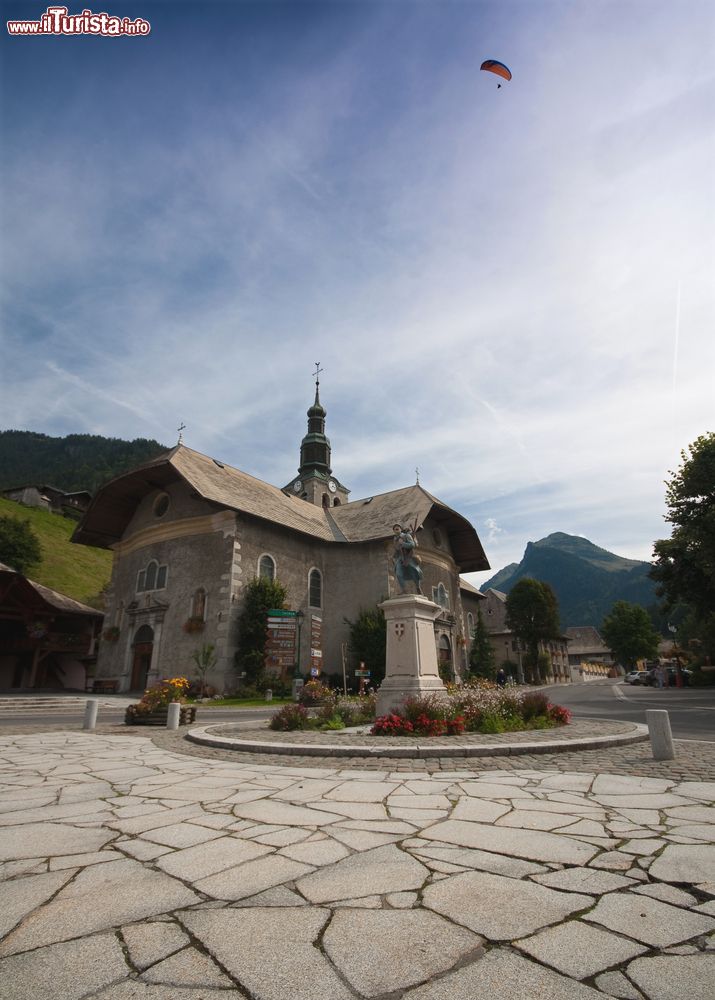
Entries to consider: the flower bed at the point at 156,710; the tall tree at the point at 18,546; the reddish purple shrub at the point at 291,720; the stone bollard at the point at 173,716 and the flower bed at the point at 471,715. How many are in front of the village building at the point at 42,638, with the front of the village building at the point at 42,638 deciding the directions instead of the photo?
4

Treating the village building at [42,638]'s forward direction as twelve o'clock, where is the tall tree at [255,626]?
The tall tree is roughly at 11 o'clock from the village building.

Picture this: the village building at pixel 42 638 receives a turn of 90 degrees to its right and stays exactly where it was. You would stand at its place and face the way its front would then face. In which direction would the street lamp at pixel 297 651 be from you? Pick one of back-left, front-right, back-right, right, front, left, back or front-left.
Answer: back-left

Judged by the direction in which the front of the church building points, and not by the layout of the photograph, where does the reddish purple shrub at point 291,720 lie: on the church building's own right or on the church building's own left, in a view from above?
on the church building's own left

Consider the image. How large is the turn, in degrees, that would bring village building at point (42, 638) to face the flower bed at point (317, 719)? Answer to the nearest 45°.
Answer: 0° — it already faces it

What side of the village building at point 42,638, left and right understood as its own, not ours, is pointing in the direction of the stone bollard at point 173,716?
front

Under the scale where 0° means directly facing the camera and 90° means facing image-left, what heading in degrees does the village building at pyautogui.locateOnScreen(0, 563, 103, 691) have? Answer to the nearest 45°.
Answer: approximately 0°

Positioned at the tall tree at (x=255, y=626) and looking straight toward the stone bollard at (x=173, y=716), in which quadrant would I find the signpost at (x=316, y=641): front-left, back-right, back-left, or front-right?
front-left

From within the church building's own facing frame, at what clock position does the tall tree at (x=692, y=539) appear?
The tall tree is roughly at 8 o'clock from the church building.

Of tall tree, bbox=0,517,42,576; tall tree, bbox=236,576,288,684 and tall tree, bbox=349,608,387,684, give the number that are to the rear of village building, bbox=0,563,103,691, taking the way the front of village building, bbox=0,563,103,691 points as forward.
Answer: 1

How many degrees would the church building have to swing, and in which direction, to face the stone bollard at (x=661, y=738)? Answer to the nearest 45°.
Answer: approximately 45° to its left

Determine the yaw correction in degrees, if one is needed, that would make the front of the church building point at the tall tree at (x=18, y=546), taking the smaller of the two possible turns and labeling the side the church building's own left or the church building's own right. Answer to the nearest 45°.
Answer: approximately 90° to the church building's own right

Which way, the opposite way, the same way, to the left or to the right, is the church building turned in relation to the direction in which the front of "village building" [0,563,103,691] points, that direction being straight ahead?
to the right

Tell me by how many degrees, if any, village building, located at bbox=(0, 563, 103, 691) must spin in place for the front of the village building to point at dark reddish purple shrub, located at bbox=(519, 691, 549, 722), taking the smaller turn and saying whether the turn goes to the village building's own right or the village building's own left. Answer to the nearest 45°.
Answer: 0° — it already faces it

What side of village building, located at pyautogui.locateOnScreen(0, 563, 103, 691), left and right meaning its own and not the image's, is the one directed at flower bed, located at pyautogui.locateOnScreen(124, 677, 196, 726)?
front
